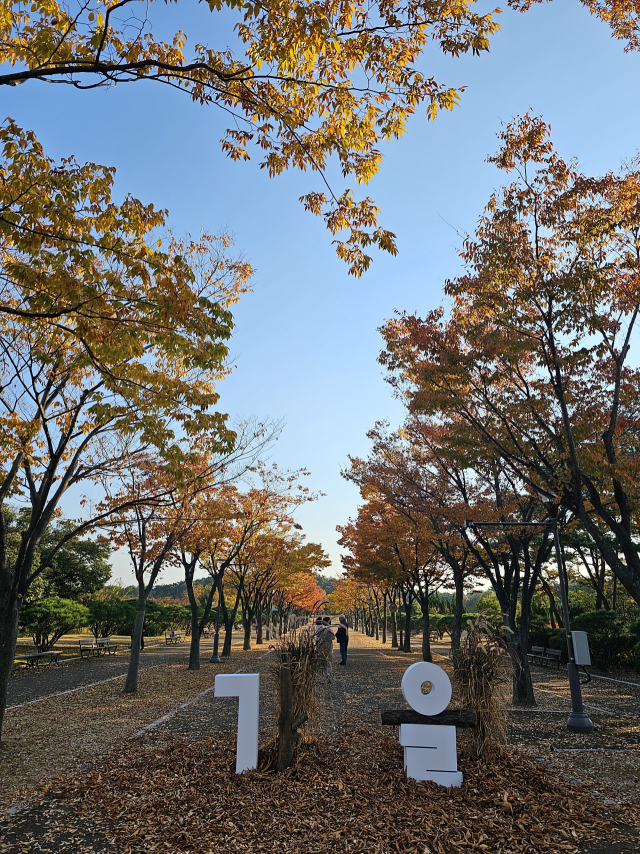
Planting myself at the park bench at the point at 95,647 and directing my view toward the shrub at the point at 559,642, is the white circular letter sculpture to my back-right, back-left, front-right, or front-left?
front-right

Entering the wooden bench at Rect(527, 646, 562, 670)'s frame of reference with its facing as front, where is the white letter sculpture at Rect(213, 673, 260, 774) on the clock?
The white letter sculpture is roughly at 11 o'clock from the wooden bench.

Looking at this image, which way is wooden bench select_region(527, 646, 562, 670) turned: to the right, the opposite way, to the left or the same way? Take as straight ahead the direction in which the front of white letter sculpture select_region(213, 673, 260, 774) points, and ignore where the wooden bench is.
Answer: to the right

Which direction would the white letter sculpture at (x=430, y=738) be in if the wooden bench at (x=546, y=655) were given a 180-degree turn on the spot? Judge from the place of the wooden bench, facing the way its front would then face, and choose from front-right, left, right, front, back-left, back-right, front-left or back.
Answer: back-right

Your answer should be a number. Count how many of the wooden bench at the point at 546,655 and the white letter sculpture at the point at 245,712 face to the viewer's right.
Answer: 0

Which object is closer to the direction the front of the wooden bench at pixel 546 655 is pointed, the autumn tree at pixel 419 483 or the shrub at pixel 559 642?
the autumn tree

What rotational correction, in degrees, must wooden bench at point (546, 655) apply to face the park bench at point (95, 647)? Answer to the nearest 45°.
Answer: approximately 45° to its right

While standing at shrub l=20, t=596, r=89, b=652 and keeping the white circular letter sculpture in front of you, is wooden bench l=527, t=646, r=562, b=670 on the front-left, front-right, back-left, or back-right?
front-left

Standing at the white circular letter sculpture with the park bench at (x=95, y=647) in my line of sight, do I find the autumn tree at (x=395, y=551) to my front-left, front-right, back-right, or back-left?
front-right

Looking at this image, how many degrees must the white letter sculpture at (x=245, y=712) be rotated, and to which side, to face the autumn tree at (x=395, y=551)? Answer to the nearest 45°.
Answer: approximately 180°

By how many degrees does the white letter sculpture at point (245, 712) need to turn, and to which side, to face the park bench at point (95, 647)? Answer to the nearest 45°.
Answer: approximately 180°

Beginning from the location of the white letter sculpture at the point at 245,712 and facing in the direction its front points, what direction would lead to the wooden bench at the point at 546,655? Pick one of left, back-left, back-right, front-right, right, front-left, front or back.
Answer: back-left

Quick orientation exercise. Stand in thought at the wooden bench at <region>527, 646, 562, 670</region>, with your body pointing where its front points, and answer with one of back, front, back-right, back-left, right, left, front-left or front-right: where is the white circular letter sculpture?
front-left

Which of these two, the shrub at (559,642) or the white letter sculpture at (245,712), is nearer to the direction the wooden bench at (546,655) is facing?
the white letter sculpture

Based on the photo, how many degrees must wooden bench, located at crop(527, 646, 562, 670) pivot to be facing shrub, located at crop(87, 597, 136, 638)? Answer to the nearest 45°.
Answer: approximately 45° to its right

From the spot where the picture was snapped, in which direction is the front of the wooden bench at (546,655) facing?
facing the viewer and to the left of the viewer

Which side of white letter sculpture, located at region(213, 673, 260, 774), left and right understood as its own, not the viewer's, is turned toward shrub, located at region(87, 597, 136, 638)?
back

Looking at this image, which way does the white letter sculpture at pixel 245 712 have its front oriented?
toward the camera
